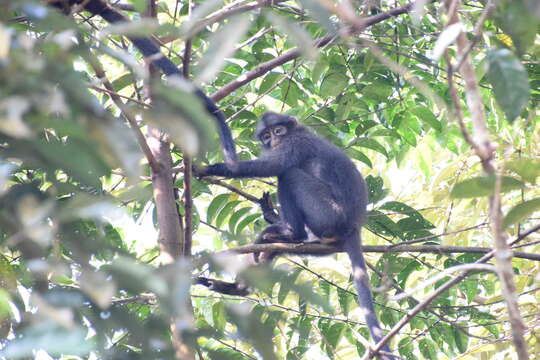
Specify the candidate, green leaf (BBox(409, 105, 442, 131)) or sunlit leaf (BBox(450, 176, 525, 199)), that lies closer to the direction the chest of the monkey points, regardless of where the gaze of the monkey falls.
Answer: the sunlit leaf

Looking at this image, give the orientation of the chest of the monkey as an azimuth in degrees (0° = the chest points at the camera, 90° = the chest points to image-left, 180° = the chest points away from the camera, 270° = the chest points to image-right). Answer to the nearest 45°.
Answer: approximately 90°

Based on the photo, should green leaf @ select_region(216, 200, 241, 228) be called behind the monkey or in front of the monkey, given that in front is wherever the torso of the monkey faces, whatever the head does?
in front

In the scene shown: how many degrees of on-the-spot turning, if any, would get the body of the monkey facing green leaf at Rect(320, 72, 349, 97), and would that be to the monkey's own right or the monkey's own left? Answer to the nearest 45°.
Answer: approximately 90° to the monkey's own left

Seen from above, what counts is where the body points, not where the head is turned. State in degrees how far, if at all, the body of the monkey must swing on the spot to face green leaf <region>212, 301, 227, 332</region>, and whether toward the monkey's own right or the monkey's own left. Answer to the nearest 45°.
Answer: approximately 45° to the monkey's own left
